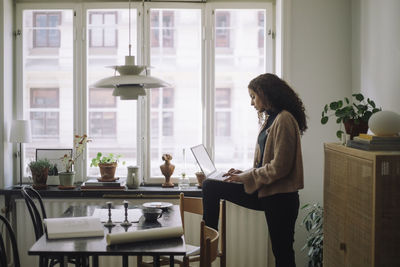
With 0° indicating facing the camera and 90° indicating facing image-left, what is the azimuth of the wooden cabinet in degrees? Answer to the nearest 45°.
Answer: approximately 45°

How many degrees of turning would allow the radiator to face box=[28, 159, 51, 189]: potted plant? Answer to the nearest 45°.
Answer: approximately 90° to its right

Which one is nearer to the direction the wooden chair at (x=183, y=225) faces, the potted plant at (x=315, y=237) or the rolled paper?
the rolled paper

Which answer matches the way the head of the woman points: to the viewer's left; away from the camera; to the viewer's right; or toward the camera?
to the viewer's left

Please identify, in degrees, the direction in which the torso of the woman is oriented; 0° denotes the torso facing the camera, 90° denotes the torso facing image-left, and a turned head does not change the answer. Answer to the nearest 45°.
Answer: approximately 90°

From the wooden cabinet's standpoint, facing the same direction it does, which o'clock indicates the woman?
The woman is roughly at 3 o'clock from the wooden cabinet.

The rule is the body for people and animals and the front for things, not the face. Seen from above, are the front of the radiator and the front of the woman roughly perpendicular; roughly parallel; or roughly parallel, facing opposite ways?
roughly perpendicular
